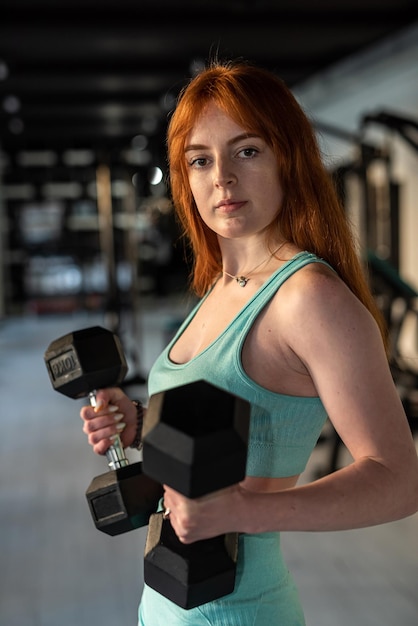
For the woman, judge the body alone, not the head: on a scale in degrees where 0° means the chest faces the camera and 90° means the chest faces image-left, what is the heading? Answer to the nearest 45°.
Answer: approximately 45°
